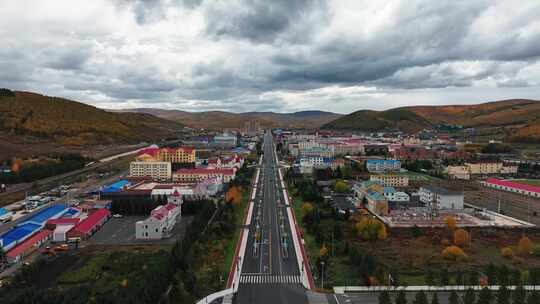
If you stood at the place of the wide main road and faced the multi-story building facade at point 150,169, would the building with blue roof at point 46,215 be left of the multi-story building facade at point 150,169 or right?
left

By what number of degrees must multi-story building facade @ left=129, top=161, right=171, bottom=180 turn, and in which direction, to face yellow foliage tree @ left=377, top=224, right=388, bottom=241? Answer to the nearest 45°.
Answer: approximately 45° to its left

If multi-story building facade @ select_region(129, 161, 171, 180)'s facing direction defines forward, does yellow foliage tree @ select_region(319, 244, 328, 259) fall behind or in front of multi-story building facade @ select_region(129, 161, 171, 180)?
in front

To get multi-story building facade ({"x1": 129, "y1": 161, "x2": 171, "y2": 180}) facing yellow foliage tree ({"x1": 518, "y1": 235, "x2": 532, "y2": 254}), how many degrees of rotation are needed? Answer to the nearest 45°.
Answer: approximately 45° to its left

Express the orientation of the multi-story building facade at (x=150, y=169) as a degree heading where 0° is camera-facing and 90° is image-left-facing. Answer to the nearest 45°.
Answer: approximately 0°

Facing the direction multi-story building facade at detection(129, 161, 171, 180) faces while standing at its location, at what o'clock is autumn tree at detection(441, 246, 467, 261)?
The autumn tree is roughly at 11 o'clock from the multi-story building facade.

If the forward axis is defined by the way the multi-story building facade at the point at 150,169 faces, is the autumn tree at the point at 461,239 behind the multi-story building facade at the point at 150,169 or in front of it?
in front

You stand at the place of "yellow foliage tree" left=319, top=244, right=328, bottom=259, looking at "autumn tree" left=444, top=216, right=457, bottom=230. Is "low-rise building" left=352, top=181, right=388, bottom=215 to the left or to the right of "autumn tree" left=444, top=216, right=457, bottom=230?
left

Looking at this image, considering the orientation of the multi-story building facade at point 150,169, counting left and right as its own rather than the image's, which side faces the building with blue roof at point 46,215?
front

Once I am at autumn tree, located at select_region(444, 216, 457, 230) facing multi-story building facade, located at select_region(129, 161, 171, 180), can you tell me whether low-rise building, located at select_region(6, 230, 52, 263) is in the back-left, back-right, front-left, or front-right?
front-left

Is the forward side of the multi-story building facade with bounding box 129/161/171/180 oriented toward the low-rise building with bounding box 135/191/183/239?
yes

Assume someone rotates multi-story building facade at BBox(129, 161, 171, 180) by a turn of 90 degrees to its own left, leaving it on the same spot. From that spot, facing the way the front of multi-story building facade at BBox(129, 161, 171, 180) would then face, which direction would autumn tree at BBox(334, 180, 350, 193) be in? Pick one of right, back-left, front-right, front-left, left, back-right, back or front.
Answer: front-right

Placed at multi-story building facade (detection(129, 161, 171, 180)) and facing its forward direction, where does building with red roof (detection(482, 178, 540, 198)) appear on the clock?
The building with red roof is roughly at 10 o'clock from the multi-story building facade.

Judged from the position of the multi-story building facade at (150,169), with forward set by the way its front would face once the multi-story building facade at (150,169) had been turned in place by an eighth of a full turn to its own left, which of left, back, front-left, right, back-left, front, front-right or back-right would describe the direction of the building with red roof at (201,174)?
front
